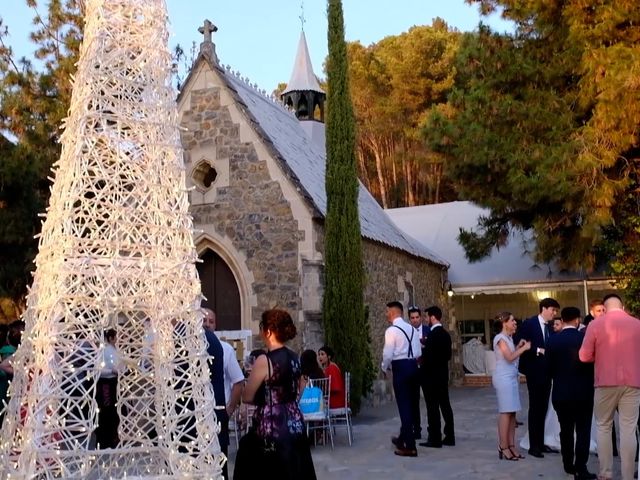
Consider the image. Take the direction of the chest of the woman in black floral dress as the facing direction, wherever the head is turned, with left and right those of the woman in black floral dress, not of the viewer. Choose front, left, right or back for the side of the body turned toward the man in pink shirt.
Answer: right

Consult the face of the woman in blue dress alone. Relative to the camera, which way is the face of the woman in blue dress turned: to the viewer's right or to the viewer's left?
to the viewer's right

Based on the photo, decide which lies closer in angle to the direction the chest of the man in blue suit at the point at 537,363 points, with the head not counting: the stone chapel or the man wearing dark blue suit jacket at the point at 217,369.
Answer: the man wearing dark blue suit jacket

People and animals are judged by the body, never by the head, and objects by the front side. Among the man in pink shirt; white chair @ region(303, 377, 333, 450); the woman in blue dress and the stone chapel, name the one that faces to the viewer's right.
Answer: the woman in blue dress

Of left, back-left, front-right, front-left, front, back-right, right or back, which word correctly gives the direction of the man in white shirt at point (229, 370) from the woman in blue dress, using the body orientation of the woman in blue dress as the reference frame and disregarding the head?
back-right

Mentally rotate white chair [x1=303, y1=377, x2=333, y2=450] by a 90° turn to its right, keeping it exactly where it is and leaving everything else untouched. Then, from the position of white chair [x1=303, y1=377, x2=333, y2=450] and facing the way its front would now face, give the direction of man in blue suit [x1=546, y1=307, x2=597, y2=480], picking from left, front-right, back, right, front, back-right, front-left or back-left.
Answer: right

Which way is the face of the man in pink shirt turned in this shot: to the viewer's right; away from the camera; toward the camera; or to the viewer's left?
away from the camera

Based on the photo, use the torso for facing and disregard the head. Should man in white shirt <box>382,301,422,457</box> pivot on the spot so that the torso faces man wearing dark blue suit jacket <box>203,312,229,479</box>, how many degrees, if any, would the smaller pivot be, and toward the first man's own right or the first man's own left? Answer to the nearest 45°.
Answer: approximately 90° to the first man's own left

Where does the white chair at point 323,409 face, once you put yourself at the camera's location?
facing away from the viewer and to the left of the viewer

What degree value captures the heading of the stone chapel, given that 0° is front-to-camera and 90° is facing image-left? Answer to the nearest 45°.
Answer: approximately 45°
